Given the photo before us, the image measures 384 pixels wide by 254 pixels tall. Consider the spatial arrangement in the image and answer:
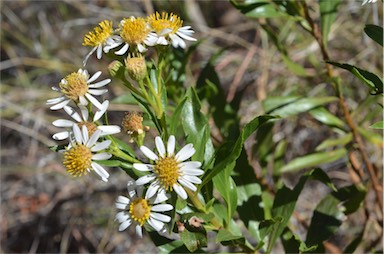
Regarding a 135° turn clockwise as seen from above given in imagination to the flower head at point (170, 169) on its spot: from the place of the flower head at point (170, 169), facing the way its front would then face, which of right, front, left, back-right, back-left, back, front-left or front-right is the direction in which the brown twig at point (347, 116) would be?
right

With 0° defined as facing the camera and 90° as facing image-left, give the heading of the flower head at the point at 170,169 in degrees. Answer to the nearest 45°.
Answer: approximately 0°
